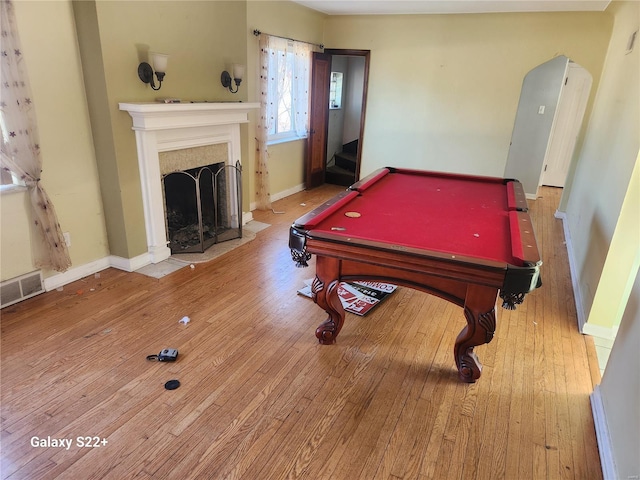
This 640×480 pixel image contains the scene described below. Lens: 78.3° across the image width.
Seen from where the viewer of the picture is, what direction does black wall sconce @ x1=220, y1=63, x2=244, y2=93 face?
facing the viewer and to the right of the viewer

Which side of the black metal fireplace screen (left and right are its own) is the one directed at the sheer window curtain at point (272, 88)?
left

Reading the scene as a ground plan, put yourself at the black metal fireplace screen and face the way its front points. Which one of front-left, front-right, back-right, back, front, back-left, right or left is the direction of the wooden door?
left

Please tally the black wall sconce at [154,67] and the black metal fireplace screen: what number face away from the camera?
0

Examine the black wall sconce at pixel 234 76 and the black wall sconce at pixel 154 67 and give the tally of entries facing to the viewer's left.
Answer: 0

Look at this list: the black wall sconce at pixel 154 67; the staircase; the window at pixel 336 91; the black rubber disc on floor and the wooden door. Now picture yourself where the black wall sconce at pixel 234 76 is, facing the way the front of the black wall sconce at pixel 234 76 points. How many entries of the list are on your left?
3

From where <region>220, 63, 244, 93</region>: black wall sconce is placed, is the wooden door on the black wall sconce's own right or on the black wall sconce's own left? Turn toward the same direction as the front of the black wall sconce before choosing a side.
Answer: on the black wall sconce's own left

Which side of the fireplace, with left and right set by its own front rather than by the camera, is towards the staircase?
left

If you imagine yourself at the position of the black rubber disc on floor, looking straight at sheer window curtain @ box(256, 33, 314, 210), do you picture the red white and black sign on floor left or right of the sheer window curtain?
right

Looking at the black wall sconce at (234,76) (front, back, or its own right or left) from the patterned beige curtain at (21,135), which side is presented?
right

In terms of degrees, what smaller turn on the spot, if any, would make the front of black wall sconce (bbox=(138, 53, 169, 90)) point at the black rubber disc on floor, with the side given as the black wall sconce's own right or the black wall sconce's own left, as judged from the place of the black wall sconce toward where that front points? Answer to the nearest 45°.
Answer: approximately 45° to the black wall sconce's own right

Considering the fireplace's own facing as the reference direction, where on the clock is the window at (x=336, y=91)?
The window is roughly at 9 o'clock from the fireplace.
